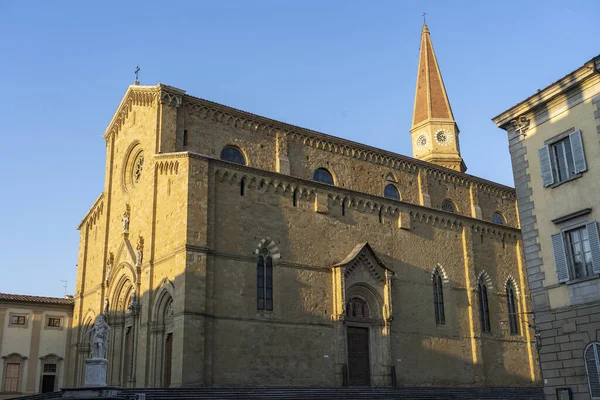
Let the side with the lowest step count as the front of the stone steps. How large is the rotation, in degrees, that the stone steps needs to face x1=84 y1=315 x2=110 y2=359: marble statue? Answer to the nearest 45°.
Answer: approximately 90° to its right

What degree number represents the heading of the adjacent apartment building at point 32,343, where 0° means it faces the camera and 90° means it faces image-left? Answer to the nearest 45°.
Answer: approximately 0°

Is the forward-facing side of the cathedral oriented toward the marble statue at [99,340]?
yes

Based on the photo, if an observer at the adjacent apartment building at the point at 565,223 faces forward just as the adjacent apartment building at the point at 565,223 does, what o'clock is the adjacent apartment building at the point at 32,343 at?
the adjacent apartment building at the point at 32,343 is roughly at 2 o'clock from the adjacent apartment building at the point at 565,223.

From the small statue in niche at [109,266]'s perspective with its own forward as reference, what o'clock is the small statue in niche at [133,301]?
the small statue in niche at [133,301] is roughly at 10 o'clock from the small statue in niche at [109,266].

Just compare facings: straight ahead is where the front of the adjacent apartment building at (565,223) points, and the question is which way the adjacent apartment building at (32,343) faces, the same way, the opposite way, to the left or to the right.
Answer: to the left

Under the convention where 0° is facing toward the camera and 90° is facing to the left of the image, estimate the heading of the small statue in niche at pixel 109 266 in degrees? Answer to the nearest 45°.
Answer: approximately 45°

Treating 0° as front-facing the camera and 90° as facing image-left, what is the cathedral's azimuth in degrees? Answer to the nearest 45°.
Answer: approximately 45°
